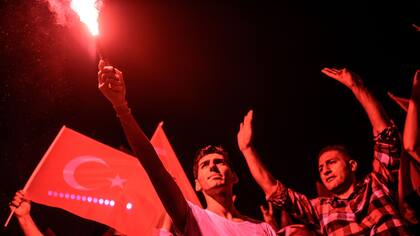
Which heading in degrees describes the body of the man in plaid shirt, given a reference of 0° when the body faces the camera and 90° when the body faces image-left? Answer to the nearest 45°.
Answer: approximately 45°
